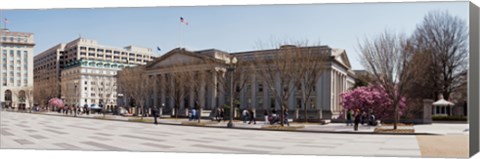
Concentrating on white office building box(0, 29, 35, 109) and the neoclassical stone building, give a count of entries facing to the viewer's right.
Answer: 0

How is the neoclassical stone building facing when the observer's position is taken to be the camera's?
facing the viewer and to the left of the viewer

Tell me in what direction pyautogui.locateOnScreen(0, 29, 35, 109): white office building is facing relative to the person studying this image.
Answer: facing the viewer

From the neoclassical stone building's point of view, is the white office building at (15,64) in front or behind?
in front
